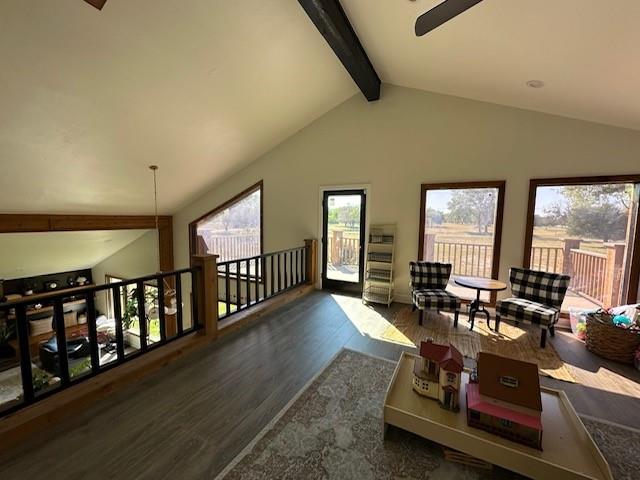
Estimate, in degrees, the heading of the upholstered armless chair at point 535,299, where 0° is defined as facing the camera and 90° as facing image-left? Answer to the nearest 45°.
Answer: approximately 45°

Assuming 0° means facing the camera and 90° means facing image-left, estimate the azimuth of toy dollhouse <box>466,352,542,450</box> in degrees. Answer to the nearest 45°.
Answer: approximately 45°

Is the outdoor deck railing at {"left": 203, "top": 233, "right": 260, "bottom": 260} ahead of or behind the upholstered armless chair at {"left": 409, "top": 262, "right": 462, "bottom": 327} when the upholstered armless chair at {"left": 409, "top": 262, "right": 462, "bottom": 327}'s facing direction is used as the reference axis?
behind

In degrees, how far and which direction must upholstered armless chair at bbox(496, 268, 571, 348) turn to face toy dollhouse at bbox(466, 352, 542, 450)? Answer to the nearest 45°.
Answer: approximately 45° to its left

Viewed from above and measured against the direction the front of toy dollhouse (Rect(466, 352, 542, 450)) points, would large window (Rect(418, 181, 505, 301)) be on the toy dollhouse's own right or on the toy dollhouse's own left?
on the toy dollhouse's own right

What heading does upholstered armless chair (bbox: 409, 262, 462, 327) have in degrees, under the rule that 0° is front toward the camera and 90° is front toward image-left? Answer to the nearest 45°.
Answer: approximately 315°
